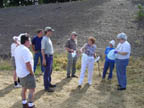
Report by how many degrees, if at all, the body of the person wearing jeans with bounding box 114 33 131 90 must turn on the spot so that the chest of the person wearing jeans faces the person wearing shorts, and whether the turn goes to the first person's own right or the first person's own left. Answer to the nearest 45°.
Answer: approximately 45° to the first person's own left

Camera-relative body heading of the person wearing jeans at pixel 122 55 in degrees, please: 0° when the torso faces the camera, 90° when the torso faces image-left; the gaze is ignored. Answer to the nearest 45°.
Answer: approximately 90°

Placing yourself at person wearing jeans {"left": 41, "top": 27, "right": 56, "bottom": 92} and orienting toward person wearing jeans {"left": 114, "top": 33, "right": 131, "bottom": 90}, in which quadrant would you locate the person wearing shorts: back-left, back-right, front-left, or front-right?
back-right
